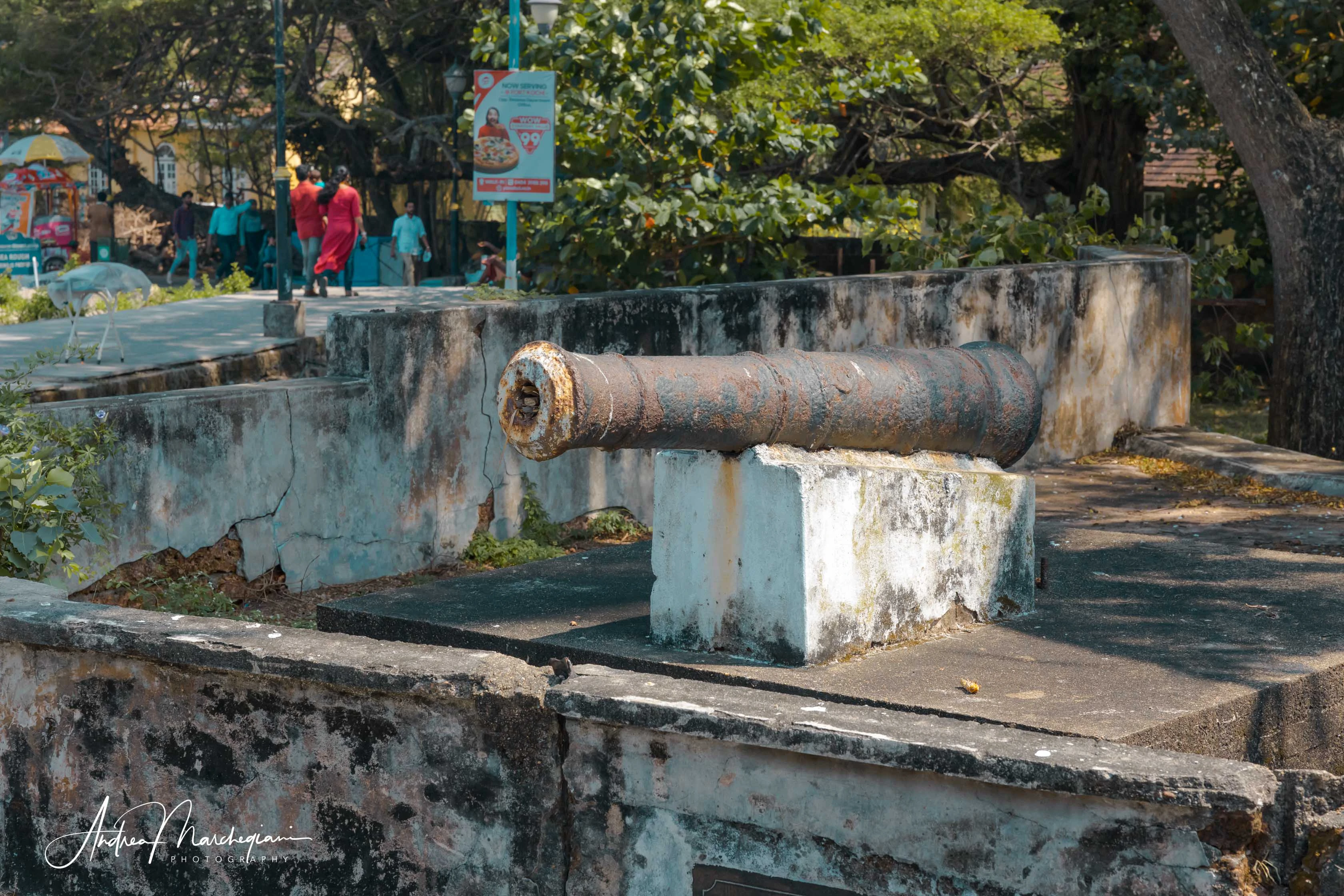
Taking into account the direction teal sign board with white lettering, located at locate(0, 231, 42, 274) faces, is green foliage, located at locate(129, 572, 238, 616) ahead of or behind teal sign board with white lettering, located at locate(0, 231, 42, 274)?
ahead

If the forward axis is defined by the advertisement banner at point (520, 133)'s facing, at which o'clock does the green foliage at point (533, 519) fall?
The green foliage is roughly at 12 o'clock from the advertisement banner.

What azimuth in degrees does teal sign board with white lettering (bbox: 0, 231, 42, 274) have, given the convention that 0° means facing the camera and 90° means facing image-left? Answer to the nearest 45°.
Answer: approximately 0°

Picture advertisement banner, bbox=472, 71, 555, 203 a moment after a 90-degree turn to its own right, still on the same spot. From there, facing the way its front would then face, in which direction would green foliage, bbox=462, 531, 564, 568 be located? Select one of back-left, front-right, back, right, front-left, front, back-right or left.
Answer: left

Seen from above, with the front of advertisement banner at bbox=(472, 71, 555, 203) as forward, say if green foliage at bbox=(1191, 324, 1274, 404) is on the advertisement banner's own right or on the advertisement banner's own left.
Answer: on the advertisement banner's own left

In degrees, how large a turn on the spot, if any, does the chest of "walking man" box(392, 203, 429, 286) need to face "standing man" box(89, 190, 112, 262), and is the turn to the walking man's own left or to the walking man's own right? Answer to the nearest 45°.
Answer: approximately 135° to the walking man's own right

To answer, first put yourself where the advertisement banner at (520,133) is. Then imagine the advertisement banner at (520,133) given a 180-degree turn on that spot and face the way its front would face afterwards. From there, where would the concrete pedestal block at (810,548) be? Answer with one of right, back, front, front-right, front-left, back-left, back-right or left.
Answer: back

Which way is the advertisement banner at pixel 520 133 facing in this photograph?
toward the camera

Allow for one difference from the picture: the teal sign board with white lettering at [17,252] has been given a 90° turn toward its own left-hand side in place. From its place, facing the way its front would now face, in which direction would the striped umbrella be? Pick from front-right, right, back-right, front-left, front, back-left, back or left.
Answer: left

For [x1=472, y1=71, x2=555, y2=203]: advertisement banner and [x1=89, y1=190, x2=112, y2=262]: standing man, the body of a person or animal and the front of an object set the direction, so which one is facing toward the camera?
the advertisement banner

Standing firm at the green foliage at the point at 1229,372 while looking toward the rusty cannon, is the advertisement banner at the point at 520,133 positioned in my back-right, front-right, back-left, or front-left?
front-right
